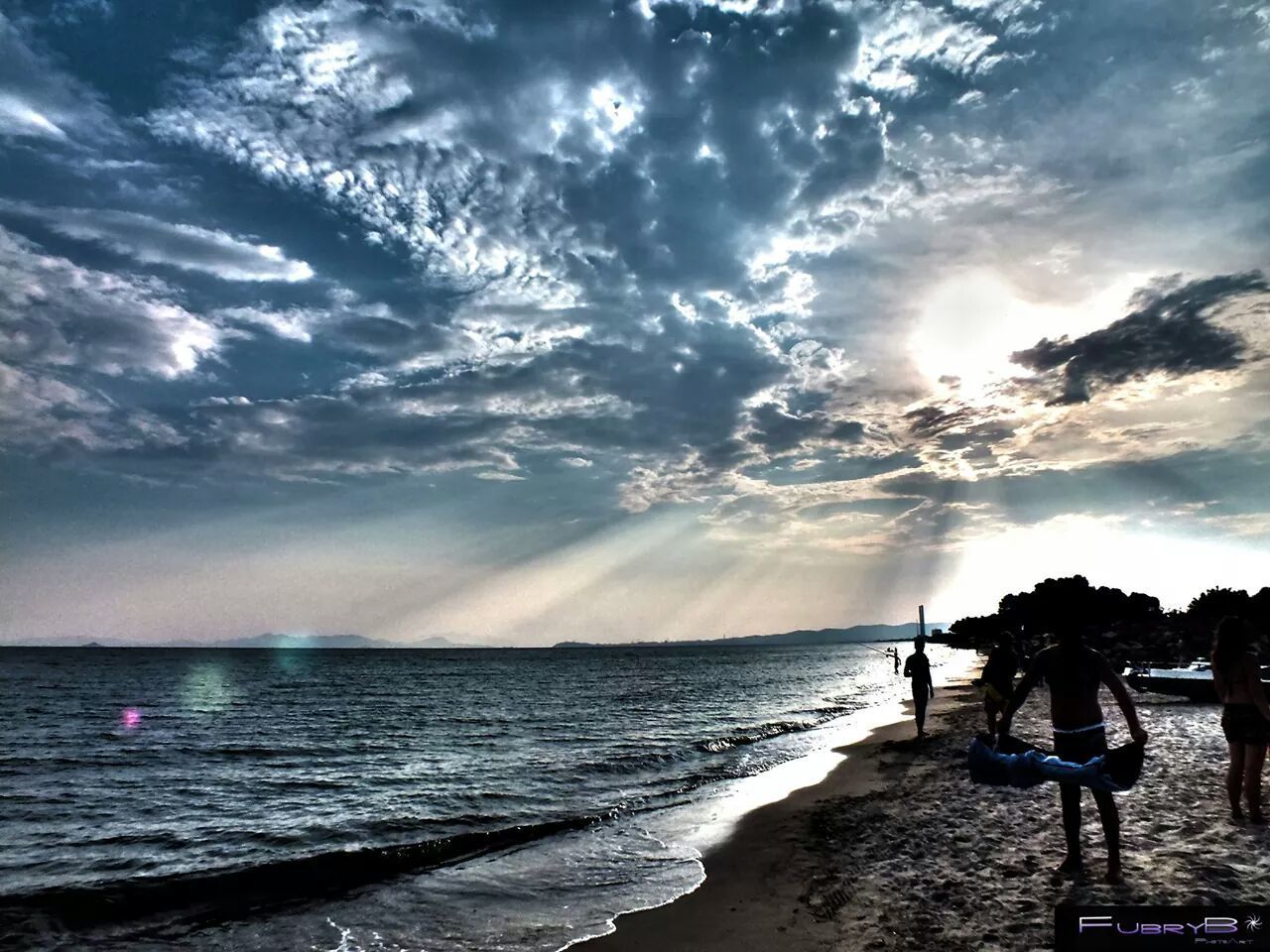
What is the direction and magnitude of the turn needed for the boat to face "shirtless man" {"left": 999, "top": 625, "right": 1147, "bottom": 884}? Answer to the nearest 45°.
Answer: approximately 90° to its left

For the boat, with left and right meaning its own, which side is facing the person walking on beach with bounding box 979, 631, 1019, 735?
left

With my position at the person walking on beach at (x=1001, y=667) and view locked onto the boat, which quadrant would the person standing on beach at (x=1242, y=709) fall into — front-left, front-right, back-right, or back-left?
back-right

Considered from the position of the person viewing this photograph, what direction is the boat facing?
facing to the left of the viewer

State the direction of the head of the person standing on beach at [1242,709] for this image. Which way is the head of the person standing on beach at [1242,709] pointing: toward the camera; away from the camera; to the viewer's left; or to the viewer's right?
away from the camera

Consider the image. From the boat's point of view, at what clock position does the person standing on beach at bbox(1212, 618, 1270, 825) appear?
The person standing on beach is roughly at 9 o'clock from the boat.

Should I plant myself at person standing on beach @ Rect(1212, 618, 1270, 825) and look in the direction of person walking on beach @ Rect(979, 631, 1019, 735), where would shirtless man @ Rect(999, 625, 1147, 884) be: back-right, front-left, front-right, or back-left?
back-left
